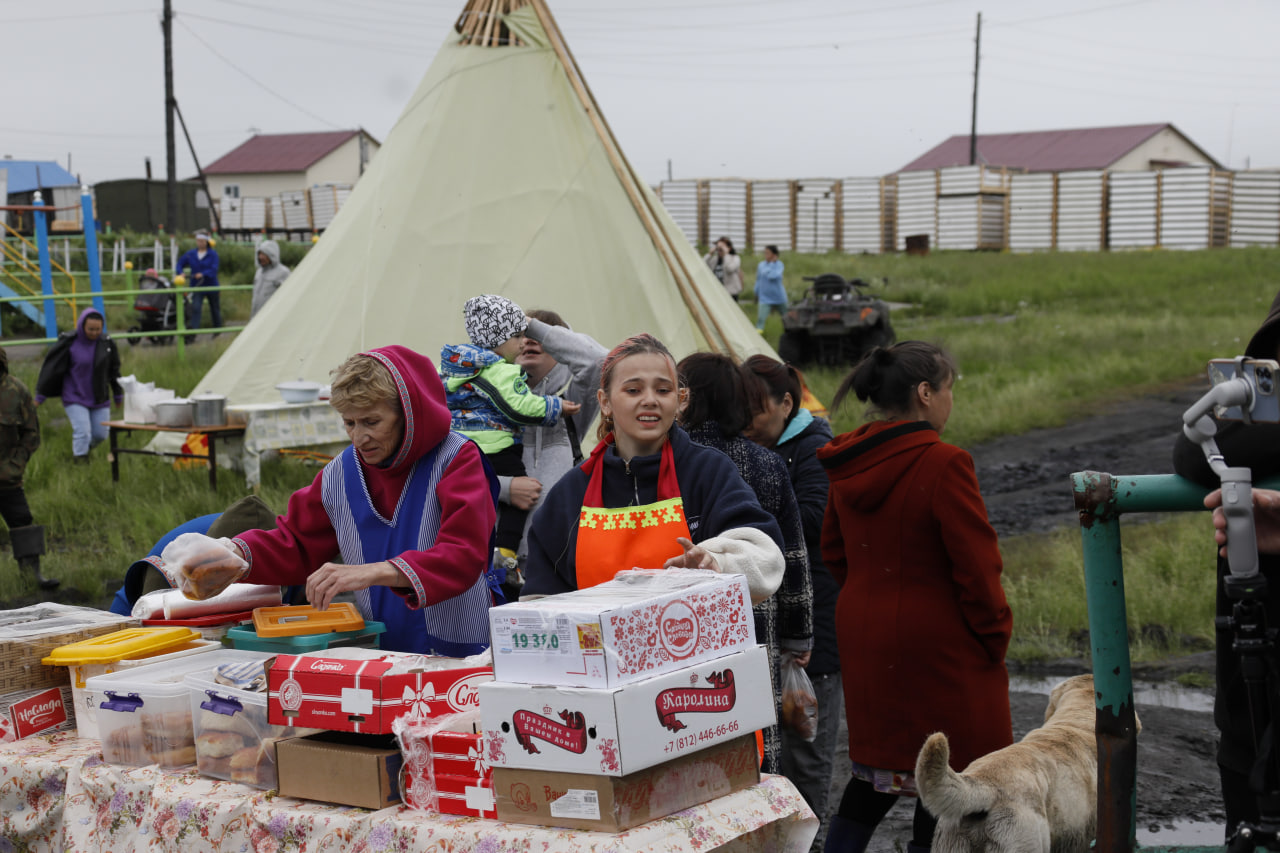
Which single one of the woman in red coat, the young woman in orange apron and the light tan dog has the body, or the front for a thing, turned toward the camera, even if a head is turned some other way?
the young woman in orange apron

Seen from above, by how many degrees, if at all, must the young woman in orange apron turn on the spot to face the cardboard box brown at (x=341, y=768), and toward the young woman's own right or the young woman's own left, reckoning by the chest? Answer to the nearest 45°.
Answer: approximately 45° to the young woman's own right

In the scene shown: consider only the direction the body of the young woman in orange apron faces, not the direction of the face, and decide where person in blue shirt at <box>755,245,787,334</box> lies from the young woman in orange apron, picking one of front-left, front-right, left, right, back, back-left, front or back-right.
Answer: back

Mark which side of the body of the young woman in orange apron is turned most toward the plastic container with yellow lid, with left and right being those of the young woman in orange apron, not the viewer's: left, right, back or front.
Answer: right

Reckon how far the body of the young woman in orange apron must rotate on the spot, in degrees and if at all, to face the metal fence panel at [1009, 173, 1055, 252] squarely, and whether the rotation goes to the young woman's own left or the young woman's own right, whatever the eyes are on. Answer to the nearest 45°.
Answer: approximately 180°

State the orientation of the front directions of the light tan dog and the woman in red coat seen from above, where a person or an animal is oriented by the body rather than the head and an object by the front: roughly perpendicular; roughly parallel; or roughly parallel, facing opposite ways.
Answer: roughly parallel

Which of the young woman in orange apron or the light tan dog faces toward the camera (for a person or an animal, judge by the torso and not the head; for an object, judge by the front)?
the young woman in orange apron

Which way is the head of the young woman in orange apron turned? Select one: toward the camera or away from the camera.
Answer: toward the camera

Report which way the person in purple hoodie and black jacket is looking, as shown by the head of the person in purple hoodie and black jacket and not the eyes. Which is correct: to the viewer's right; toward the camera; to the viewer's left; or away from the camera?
toward the camera

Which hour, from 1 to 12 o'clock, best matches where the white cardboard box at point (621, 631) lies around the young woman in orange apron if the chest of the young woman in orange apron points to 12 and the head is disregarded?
The white cardboard box is roughly at 12 o'clock from the young woman in orange apron.

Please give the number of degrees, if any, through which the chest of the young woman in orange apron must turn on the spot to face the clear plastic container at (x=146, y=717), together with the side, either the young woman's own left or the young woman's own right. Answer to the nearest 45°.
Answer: approximately 90° to the young woman's own right
